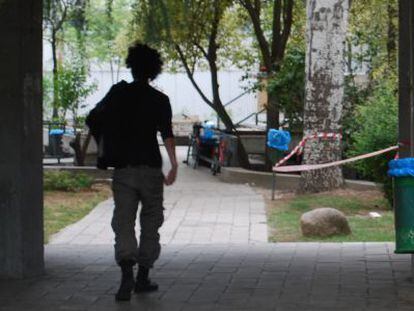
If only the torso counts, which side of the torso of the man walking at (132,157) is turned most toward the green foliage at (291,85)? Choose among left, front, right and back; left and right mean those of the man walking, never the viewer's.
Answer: front

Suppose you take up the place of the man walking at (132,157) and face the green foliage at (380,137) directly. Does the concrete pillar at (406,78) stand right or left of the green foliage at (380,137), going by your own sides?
right

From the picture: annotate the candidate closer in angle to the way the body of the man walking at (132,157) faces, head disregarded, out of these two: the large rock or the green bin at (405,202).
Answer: the large rock

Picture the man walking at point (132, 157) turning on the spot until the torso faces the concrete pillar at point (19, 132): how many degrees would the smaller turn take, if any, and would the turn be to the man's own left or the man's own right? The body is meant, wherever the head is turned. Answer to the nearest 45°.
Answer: approximately 45° to the man's own left

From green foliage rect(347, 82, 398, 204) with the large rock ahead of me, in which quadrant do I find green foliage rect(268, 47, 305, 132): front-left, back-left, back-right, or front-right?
back-right

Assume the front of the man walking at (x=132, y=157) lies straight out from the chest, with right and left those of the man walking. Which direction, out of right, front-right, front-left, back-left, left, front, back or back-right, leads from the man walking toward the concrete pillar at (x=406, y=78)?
right

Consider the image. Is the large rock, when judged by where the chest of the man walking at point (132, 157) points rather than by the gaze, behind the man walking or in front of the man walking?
in front

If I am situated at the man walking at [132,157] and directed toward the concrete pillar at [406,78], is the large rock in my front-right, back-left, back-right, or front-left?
front-left

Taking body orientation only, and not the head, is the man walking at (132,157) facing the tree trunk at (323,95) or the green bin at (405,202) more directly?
the tree trunk

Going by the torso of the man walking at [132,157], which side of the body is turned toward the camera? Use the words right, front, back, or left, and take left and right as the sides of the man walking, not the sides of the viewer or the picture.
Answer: back

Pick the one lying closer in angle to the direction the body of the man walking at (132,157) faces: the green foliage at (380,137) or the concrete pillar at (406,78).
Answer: the green foliage

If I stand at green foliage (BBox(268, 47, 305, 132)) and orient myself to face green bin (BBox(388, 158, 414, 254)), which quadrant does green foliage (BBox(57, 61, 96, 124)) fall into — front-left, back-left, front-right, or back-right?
back-right

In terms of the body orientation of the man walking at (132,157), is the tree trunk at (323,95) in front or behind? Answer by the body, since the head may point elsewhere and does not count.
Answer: in front

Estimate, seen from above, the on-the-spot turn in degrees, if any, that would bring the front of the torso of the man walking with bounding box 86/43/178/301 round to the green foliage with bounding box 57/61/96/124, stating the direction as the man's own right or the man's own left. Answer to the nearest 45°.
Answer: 0° — they already face it

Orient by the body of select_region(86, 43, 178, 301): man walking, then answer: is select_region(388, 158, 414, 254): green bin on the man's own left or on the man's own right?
on the man's own right
